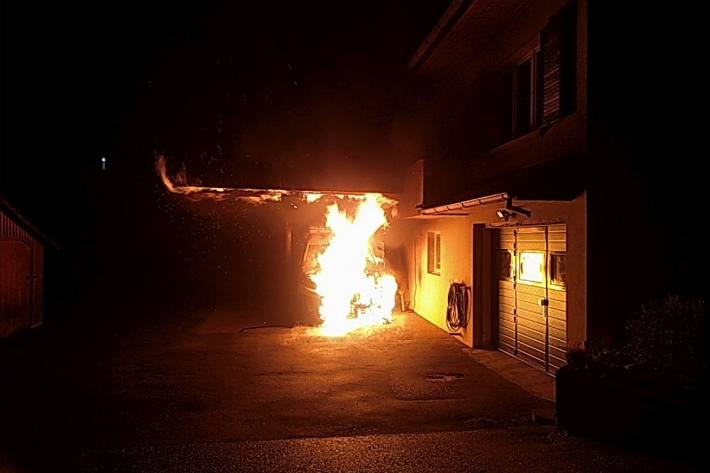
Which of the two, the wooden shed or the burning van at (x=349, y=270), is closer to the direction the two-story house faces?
the wooden shed

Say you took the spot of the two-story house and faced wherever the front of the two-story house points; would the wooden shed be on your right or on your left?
on your right

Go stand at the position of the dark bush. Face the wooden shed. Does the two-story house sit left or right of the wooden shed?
right

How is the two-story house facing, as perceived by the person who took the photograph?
facing the viewer and to the left of the viewer

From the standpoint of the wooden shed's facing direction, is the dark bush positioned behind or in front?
in front

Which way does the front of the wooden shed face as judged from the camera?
facing the viewer and to the right of the viewer

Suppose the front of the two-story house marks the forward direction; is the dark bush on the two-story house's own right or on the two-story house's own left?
on the two-story house's own left

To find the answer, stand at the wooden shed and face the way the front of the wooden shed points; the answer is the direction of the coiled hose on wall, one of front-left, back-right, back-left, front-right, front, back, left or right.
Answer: front

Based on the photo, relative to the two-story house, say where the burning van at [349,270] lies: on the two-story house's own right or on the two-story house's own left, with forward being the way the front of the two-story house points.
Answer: on the two-story house's own right

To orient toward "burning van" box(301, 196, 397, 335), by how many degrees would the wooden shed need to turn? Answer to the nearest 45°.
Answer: approximately 45° to its left

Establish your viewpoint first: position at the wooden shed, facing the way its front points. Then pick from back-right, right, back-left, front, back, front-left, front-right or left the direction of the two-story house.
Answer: front

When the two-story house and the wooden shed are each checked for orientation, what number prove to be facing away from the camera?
0
